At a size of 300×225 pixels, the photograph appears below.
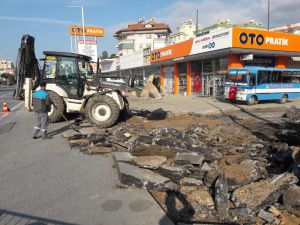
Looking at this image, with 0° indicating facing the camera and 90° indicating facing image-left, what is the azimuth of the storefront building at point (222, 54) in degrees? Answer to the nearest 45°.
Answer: approximately 45°

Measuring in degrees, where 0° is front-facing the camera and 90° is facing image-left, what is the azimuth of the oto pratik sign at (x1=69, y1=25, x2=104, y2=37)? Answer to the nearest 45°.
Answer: approximately 0°

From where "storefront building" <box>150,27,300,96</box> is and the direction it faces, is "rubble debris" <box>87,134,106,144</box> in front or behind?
in front

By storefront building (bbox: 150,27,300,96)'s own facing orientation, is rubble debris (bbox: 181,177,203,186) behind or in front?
in front

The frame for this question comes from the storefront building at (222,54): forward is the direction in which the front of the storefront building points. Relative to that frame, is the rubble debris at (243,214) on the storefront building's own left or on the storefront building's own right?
on the storefront building's own left

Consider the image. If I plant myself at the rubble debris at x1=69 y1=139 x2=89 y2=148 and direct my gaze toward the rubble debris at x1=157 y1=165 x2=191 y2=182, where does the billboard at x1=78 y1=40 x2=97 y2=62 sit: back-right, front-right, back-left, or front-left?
back-left

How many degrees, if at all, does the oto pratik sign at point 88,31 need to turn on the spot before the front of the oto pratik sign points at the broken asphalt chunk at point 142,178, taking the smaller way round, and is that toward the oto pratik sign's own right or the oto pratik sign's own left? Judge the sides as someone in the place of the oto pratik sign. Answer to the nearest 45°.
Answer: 0° — it already faces it

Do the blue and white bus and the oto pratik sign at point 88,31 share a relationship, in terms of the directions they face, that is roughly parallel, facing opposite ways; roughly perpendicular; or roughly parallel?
roughly perpendicular

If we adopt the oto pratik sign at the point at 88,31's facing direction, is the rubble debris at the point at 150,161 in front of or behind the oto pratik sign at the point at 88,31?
in front

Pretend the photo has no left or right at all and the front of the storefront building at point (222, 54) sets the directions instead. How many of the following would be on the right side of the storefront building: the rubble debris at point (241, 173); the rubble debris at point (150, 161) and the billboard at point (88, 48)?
1

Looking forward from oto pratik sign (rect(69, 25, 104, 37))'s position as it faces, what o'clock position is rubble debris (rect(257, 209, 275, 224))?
The rubble debris is roughly at 12 o'clock from the oto pratik sign.

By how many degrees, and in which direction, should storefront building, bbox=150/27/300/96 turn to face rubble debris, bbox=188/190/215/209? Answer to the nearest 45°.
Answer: approximately 45° to its left

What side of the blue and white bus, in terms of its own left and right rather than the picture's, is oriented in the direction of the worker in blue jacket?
front

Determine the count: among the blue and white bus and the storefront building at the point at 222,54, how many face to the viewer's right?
0

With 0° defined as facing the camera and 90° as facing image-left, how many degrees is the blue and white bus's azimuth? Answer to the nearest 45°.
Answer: approximately 45°
